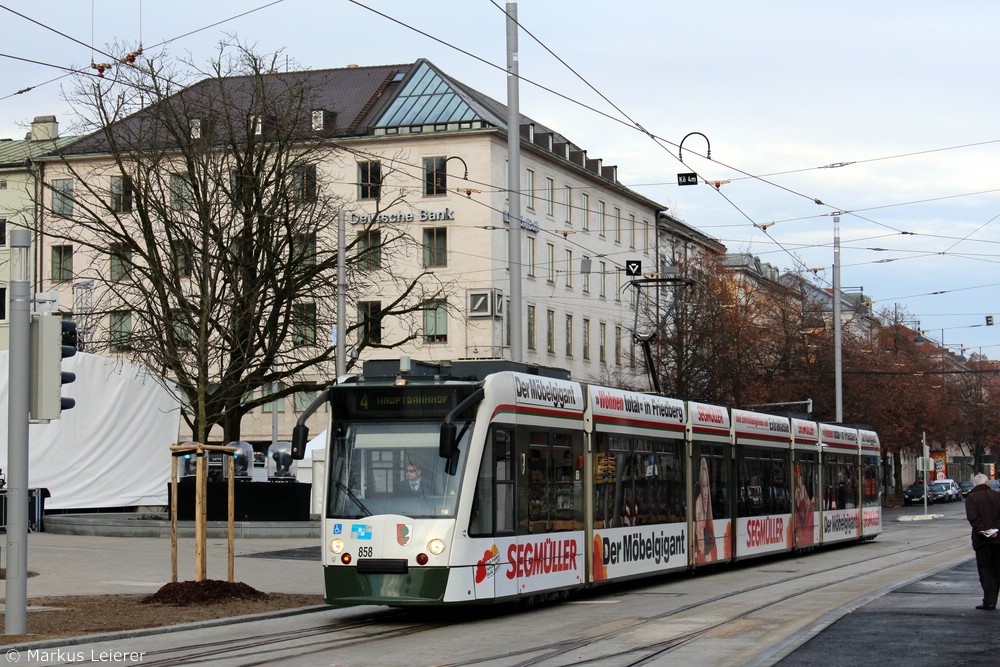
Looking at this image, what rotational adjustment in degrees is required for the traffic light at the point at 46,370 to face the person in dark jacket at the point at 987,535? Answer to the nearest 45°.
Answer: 0° — it already faces them

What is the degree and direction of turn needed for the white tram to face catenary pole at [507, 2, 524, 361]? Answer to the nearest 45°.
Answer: approximately 135° to its right

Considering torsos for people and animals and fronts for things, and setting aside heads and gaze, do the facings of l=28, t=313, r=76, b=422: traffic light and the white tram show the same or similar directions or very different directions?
very different directions

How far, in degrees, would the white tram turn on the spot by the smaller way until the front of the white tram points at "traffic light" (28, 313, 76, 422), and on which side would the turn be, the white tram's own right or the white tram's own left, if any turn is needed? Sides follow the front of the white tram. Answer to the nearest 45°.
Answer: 0° — it already faces it

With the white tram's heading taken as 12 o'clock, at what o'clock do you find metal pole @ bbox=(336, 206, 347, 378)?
The metal pole is roughly at 4 o'clock from the white tram.

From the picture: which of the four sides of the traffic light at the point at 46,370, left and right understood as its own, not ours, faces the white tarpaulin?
left

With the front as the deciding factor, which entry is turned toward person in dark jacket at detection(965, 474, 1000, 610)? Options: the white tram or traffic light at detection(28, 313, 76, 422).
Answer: the traffic light

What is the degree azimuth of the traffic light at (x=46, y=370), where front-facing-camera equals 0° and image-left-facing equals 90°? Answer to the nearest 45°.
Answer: approximately 270°

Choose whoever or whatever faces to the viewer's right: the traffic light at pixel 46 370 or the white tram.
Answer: the traffic light

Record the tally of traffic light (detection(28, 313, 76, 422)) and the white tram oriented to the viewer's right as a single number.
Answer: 1
